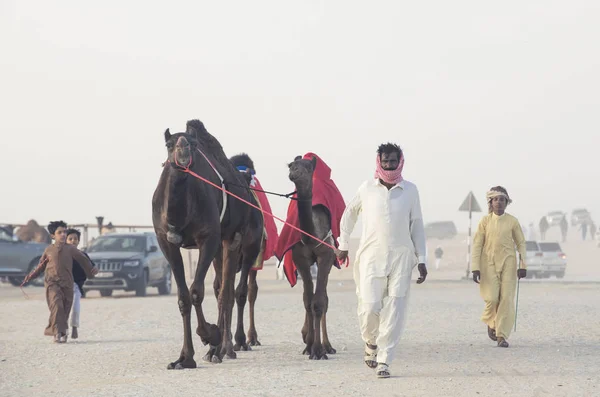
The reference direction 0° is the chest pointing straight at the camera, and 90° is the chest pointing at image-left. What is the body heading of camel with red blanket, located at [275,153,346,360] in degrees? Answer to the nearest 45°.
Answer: approximately 0°

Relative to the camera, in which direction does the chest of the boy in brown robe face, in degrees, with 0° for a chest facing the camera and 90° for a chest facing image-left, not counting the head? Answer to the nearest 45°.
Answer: approximately 0°
